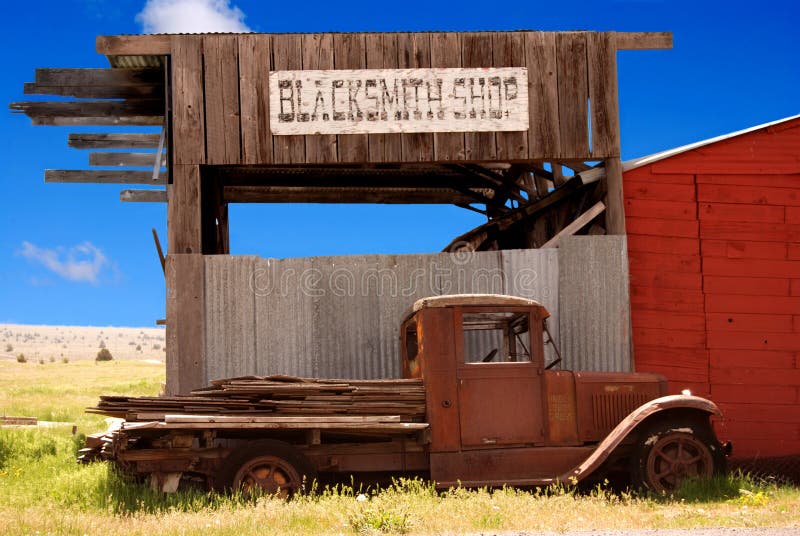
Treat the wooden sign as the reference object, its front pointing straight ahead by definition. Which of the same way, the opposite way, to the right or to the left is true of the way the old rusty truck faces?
to the left

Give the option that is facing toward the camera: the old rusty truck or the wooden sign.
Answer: the wooden sign

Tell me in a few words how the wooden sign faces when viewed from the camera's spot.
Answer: facing the viewer

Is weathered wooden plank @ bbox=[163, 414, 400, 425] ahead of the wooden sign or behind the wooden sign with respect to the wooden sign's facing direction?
ahead

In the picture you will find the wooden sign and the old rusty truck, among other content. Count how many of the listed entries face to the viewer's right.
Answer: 1

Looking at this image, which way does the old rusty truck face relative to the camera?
to the viewer's right
